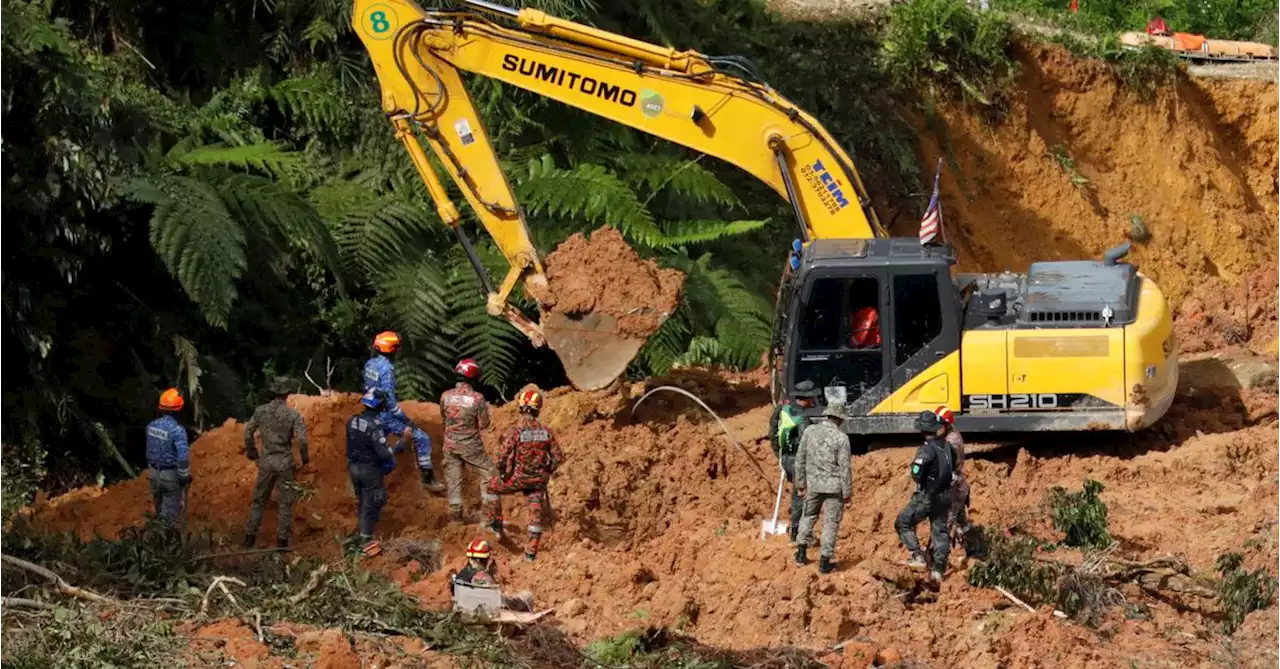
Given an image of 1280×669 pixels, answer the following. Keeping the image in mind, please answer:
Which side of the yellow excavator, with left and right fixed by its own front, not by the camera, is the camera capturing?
left

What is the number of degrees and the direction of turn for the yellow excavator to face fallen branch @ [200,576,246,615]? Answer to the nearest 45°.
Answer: approximately 45° to its left

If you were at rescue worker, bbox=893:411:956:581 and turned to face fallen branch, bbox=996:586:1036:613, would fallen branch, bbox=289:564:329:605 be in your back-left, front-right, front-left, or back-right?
back-right

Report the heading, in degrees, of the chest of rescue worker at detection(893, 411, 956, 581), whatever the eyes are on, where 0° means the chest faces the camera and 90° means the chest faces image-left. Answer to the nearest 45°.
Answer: approximately 135°

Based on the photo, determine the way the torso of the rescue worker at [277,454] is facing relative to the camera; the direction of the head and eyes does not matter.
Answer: away from the camera

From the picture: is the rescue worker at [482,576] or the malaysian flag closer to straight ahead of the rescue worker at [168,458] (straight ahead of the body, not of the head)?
the malaysian flag

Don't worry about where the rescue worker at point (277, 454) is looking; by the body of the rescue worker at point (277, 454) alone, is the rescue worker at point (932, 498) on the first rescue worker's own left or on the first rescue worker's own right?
on the first rescue worker's own right

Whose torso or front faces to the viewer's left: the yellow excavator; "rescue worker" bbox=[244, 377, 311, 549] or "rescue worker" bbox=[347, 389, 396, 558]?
the yellow excavator

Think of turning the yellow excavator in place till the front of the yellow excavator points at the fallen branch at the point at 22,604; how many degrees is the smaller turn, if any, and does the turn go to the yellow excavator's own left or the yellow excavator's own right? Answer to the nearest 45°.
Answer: approximately 45° to the yellow excavator's own left

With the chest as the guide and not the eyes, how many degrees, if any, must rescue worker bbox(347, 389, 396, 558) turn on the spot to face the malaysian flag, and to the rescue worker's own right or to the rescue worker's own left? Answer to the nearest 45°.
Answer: approximately 45° to the rescue worker's own right

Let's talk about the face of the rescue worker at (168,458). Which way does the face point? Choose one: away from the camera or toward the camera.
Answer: away from the camera

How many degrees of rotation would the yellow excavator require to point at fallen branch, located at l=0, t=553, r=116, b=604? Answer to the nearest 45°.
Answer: approximately 45° to its left

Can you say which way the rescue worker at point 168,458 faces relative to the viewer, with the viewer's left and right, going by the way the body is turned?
facing away from the viewer and to the right of the viewer

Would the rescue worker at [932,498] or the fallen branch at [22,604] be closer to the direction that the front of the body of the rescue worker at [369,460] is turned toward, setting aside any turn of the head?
the rescue worker
